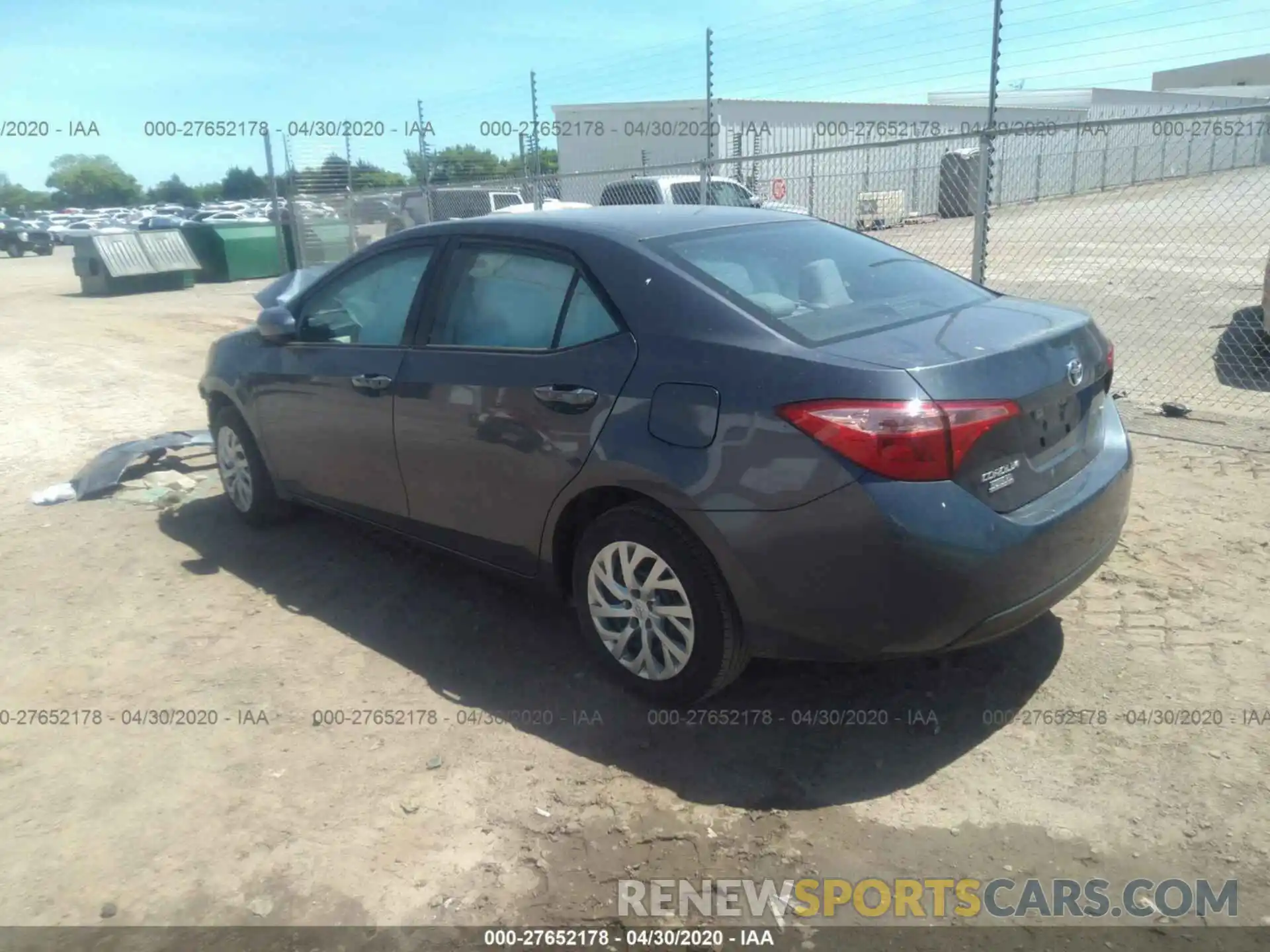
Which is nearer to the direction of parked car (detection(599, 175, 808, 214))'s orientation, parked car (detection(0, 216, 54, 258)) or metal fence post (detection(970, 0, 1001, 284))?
the metal fence post

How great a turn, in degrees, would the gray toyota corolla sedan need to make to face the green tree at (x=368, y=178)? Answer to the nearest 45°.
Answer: approximately 45° to its right

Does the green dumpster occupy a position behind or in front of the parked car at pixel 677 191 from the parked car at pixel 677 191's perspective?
behind

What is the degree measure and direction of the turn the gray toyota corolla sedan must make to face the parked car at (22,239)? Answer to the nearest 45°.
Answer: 0° — it already faces it

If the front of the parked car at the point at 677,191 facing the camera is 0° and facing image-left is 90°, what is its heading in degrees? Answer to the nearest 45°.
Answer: approximately 270°

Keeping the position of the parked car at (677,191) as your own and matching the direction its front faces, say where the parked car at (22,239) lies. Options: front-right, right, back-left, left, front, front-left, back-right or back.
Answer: back-left

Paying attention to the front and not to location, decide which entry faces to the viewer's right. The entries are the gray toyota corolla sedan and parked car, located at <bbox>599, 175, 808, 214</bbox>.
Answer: the parked car

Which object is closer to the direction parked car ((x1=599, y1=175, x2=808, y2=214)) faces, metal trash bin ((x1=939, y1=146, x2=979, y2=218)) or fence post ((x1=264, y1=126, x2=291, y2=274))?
the metal trash bin

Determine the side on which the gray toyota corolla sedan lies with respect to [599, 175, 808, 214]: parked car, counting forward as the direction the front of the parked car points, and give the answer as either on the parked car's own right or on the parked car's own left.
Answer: on the parked car's own right

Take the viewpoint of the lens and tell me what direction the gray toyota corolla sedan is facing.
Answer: facing away from the viewer and to the left of the viewer
